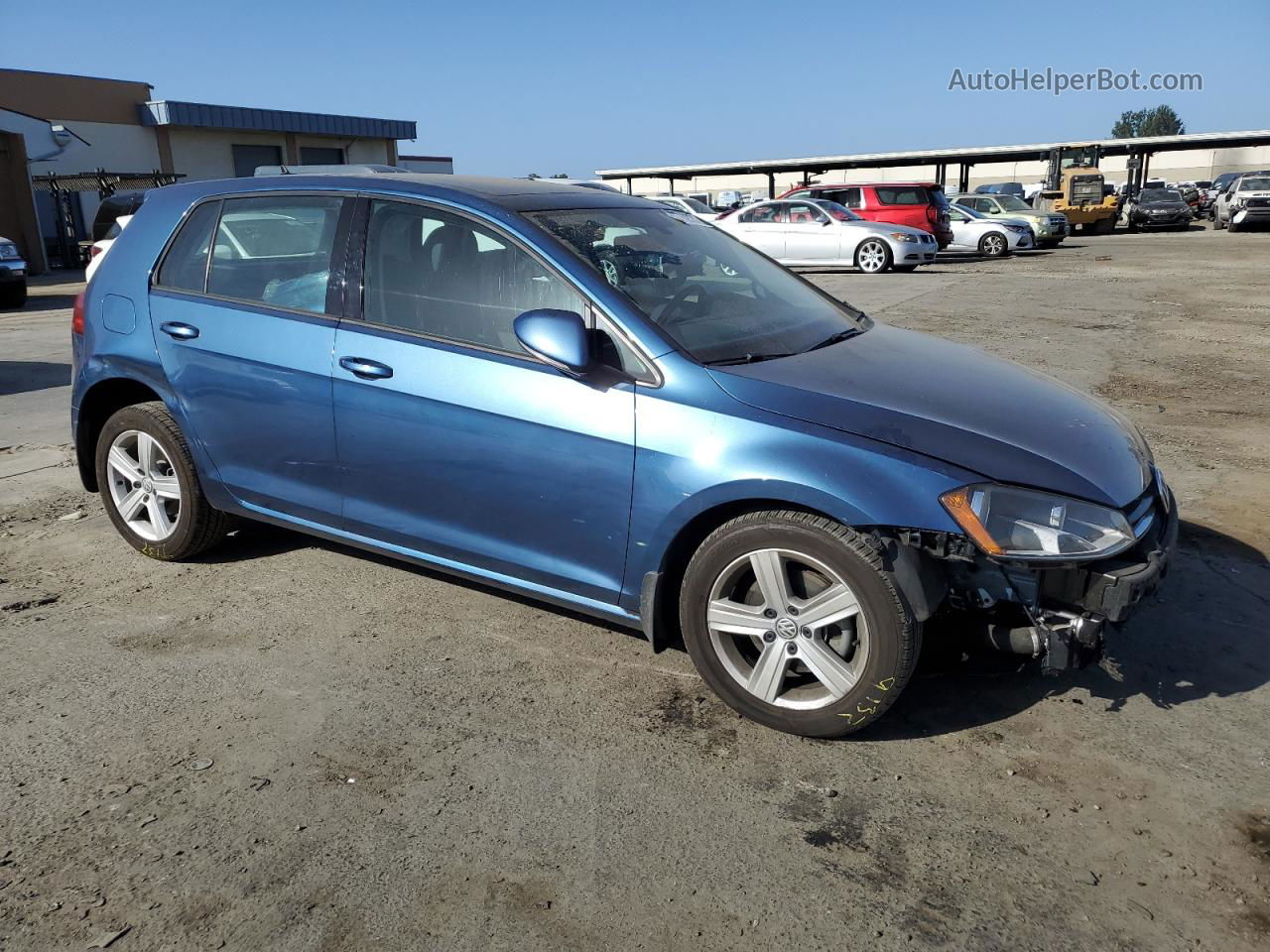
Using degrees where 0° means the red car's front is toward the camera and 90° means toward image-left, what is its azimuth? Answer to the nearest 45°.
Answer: approximately 135°

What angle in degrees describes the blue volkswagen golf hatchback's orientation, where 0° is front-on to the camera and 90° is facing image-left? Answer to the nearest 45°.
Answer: approximately 315°

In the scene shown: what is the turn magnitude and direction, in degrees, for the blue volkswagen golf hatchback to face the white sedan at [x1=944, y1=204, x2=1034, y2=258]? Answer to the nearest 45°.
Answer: approximately 135° to its left

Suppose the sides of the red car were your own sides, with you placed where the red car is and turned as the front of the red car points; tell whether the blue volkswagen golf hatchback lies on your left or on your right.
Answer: on your left

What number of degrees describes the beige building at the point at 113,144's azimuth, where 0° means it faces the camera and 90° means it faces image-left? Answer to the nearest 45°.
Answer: approximately 315°

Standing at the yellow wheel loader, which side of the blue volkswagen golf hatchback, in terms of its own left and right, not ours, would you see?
left
